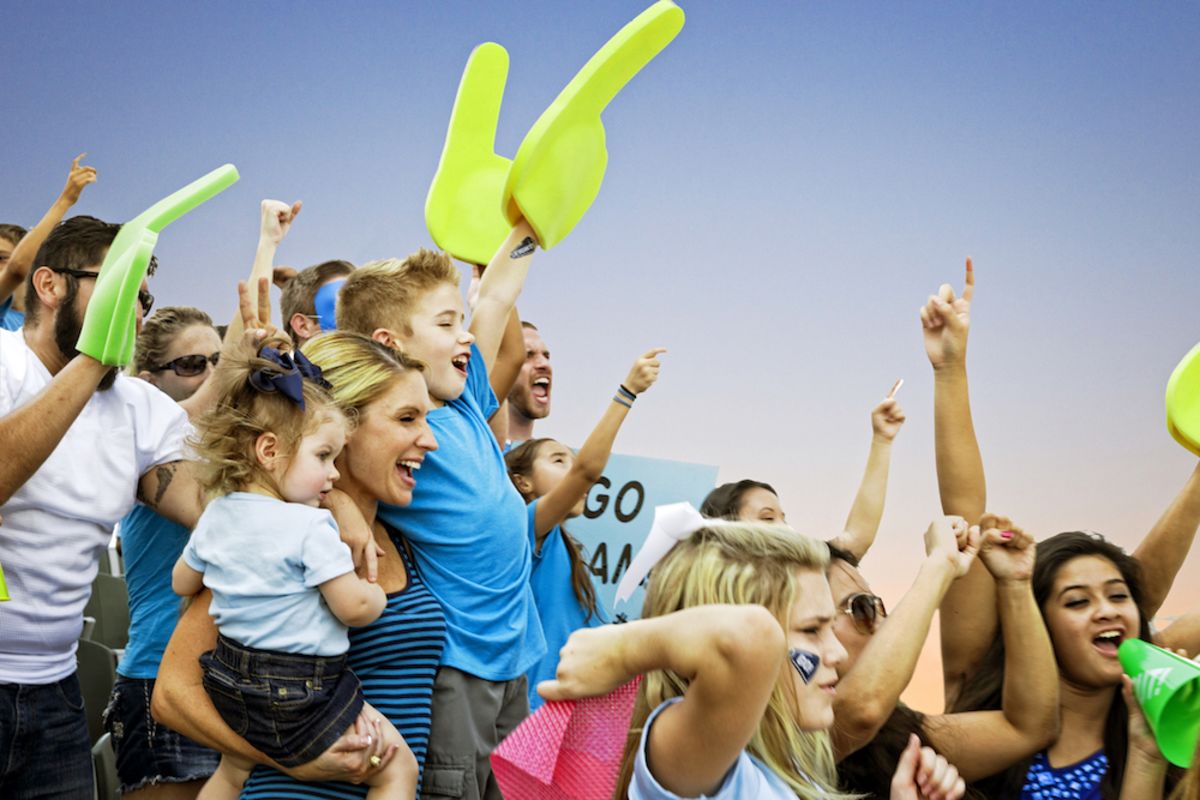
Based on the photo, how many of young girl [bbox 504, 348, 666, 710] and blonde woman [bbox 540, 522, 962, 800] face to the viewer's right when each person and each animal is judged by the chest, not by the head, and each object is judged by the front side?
2

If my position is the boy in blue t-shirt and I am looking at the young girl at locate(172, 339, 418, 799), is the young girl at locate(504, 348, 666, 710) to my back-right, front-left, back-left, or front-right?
back-right

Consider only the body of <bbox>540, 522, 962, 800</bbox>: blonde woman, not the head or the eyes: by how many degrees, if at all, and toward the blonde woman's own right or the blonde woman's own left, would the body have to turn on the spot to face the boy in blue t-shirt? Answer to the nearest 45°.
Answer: approximately 135° to the blonde woman's own left

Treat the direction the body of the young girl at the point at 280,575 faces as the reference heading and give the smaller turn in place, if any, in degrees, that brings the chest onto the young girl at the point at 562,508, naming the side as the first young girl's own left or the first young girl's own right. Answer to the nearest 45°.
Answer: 0° — they already face them

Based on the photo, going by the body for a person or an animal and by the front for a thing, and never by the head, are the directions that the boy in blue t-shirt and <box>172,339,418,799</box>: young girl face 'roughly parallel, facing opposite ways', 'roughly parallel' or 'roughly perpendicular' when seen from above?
roughly perpendicular

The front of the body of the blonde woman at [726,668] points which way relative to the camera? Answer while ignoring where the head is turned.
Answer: to the viewer's right

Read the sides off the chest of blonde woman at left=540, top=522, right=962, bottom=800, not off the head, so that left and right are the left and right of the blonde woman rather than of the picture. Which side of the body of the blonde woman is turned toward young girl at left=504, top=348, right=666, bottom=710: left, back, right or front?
left

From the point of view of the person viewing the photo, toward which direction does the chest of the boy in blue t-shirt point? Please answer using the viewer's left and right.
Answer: facing the viewer and to the right of the viewer

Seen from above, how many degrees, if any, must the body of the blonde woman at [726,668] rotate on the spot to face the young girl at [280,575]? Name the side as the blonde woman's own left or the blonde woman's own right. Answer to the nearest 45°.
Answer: approximately 180°

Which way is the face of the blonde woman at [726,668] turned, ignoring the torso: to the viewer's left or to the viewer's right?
to the viewer's right

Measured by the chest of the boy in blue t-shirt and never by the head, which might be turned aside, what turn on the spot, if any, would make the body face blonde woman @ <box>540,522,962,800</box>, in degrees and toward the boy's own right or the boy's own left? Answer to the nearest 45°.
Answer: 0° — they already face them
